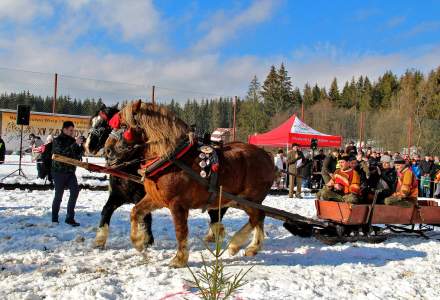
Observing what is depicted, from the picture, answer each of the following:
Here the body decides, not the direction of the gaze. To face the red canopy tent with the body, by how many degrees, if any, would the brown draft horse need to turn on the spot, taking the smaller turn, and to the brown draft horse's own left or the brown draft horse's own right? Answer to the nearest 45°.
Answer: approximately 90° to the brown draft horse's own right

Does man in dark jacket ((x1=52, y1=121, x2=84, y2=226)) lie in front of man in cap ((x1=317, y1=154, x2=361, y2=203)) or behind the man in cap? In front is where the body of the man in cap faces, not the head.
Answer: in front

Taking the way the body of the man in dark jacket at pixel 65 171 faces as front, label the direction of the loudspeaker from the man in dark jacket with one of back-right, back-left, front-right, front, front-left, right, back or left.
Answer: left

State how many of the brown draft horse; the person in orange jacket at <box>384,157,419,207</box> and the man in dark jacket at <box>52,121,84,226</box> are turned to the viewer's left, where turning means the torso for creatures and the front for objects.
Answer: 2

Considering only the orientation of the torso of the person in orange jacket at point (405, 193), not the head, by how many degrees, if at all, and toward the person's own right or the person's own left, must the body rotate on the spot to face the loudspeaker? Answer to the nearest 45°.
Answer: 0° — they already face it

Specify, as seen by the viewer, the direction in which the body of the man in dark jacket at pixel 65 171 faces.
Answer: to the viewer's right

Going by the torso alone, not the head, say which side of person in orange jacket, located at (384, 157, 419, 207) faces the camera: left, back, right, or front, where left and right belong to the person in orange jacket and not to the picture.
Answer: left

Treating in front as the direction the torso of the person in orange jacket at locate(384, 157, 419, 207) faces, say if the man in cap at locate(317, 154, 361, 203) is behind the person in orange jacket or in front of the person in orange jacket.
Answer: in front

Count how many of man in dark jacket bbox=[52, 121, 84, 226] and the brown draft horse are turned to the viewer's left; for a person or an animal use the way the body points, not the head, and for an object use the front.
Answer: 1

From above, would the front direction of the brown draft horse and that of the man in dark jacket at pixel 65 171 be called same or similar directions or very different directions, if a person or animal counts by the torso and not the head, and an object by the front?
very different directions

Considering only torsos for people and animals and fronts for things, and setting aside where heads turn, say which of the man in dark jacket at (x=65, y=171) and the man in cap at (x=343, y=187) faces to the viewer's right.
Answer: the man in dark jacket

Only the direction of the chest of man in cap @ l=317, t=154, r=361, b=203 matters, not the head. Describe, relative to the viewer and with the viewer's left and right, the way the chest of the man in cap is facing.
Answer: facing the viewer and to the left of the viewer

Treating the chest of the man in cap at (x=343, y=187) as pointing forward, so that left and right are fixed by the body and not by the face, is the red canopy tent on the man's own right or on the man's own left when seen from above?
on the man's own right

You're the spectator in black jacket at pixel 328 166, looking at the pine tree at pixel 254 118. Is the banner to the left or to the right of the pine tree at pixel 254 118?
left

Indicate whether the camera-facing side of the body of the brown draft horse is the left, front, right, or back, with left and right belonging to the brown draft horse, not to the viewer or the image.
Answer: left

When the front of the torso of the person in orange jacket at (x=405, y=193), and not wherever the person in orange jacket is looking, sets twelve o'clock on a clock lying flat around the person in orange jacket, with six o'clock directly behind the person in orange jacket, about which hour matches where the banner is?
The banner is roughly at 1 o'clock from the person in orange jacket.
